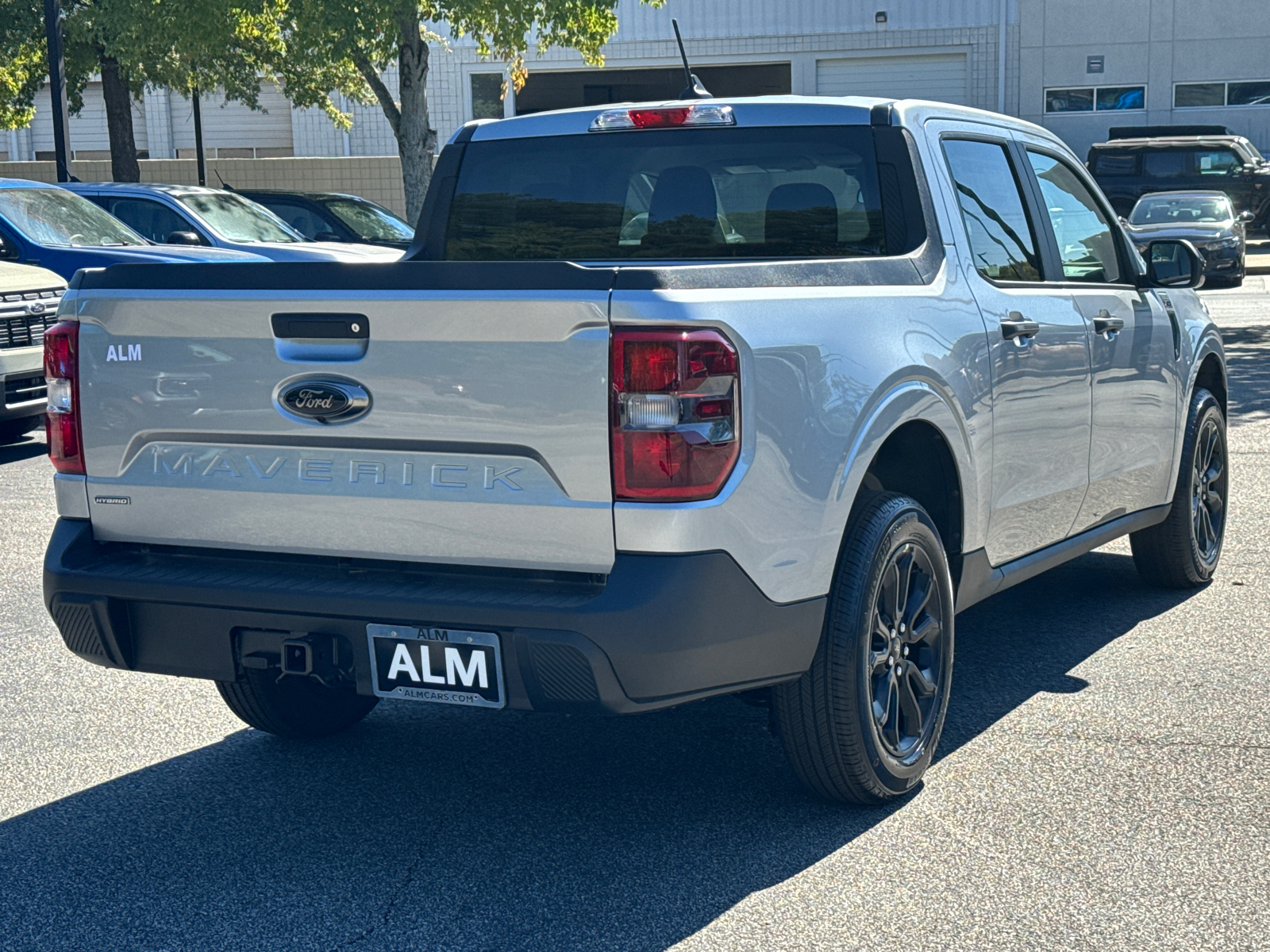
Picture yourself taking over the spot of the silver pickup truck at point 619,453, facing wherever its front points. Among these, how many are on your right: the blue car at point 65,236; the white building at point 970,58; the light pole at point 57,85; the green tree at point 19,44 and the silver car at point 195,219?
0

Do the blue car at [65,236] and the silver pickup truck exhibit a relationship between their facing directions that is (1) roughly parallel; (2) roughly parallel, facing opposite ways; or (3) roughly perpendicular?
roughly perpendicular

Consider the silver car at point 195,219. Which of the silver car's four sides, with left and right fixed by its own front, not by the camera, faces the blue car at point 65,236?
right

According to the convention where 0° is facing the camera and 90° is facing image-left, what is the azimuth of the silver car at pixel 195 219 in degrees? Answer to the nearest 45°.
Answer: approximately 315°

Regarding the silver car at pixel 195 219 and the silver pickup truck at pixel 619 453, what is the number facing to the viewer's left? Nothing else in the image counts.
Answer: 0

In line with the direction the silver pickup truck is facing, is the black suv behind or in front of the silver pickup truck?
in front

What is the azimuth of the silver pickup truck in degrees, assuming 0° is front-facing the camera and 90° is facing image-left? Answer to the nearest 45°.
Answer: approximately 225°

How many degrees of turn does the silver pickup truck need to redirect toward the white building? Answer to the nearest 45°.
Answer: approximately 45° to its left

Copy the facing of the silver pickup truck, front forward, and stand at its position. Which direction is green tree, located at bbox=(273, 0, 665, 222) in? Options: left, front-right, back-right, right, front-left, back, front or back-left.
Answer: front-left

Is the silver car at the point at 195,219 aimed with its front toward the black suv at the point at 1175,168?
no
